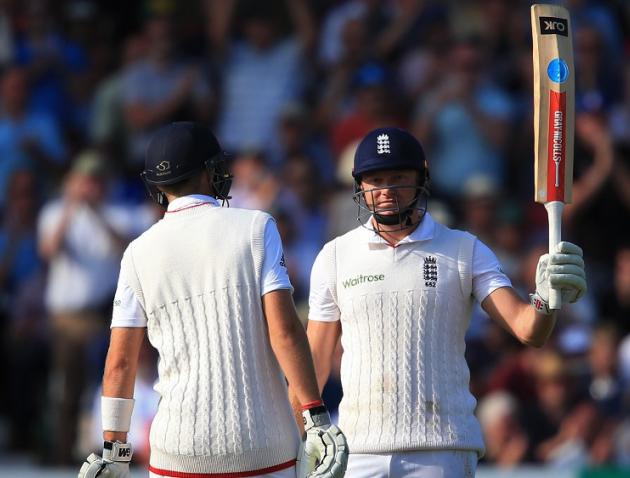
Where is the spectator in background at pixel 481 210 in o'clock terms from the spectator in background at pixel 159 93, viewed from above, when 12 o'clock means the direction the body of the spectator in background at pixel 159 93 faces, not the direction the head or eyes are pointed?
the spectator in background at pixel 481 210 is roughly at 10 o'clock from the spectator in background at pixel 159 93.

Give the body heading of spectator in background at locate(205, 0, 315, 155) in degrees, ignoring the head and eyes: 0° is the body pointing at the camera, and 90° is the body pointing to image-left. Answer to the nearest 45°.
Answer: approximately 0°

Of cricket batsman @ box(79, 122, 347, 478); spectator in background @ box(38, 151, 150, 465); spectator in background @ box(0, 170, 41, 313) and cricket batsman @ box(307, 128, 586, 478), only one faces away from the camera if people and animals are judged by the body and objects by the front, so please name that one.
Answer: cricket batsman @ box(79, 122, 347, 478)

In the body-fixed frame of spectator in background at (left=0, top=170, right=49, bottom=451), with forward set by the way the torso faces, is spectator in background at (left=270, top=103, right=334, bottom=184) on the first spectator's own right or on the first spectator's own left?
on the first spectator's own left

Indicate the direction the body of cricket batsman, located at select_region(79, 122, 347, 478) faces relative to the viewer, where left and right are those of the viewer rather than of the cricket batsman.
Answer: facing away from the viewer

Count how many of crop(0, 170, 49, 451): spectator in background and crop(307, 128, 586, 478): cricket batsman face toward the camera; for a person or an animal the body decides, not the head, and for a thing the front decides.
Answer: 2
